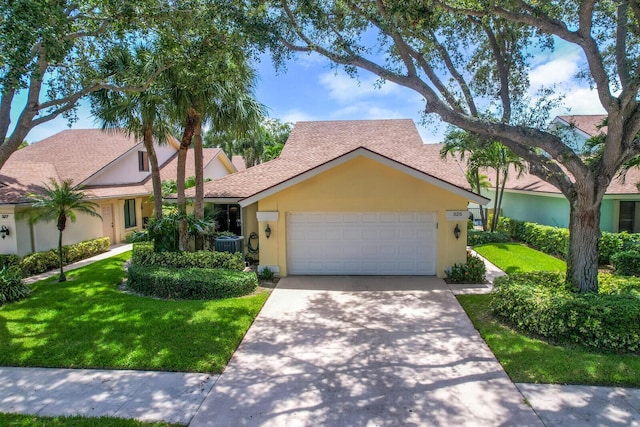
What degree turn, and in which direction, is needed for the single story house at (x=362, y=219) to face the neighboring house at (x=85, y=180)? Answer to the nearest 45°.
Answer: approximately 135° to its right

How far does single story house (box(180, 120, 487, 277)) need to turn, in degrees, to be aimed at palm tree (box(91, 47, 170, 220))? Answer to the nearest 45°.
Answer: approximately 90° to its right

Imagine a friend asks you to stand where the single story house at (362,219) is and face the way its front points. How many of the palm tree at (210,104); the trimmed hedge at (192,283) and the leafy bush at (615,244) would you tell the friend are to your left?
1

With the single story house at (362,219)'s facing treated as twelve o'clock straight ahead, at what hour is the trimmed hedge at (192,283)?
The trimmed hedge is roughly at 2 o'clock from the single story house.

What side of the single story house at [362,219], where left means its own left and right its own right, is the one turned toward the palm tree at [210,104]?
right

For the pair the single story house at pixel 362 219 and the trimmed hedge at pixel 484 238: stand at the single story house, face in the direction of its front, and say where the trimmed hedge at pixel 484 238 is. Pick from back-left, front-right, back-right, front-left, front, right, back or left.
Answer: back-left

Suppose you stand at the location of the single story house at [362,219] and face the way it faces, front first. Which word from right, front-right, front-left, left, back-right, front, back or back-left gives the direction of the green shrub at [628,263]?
left

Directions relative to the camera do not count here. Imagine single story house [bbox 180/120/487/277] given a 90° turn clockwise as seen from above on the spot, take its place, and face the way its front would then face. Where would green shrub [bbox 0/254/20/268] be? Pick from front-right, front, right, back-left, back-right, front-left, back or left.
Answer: front

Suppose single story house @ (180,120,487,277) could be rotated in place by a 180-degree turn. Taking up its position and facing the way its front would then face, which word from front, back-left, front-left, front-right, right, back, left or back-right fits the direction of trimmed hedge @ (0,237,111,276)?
left

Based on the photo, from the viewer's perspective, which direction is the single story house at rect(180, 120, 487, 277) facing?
toward the camera

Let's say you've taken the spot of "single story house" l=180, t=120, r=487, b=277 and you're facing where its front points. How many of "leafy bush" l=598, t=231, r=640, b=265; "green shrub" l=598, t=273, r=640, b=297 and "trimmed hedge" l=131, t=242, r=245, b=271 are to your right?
1

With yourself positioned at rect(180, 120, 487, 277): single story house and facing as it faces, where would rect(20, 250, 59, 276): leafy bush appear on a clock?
The leafy bush is roughly at 3 o'clock from the single story house.

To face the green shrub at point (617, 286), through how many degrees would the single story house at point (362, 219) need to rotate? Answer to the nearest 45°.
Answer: approximately 45° to its left

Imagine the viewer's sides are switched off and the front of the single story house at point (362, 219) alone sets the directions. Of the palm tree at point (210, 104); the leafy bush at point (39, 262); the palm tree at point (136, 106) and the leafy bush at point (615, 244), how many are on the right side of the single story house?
3

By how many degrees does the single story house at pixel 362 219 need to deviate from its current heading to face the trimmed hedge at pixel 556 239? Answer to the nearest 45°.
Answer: approximately 135° to its left
